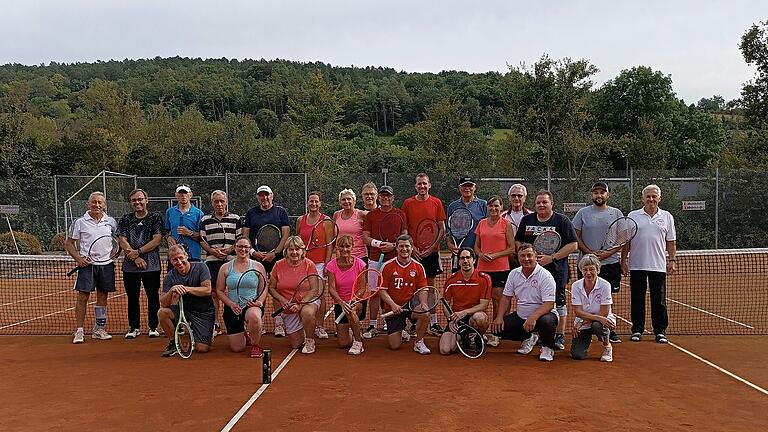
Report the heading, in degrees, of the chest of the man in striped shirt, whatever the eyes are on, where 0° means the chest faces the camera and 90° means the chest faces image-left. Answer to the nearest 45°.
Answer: approximately 0°

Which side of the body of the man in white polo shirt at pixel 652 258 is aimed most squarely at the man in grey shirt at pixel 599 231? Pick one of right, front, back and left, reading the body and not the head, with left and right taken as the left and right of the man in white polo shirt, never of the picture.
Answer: right

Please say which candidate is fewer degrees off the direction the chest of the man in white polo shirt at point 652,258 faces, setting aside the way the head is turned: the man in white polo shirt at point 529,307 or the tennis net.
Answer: the man in white polo shirt

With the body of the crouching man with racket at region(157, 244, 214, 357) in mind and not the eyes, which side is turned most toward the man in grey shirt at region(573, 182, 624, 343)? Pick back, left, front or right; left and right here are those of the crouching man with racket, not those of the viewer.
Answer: left

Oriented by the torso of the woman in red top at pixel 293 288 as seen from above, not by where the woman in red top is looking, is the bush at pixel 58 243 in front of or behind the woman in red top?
behind

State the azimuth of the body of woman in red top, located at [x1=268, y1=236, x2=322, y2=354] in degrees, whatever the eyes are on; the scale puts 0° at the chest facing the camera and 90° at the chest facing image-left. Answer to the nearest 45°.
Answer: approximately 0°
